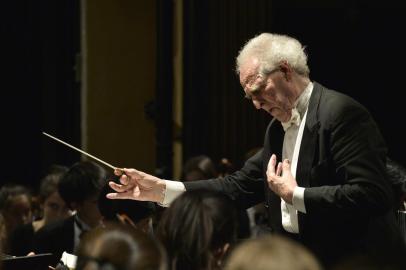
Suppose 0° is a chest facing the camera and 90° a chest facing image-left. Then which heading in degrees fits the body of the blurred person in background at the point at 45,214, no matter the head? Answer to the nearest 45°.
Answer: approximately 315°
